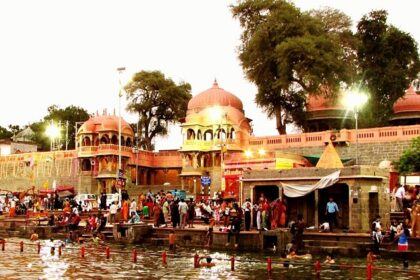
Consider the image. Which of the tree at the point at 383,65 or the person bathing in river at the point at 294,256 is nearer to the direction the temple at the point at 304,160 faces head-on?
the person bathing in river

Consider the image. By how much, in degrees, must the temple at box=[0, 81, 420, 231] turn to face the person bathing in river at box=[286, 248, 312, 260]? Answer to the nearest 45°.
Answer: approximately 45° to its left

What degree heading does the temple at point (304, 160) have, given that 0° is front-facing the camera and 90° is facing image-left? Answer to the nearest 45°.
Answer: approximately 45°

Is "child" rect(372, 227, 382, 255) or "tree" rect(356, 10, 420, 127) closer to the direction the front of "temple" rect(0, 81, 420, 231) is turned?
the child

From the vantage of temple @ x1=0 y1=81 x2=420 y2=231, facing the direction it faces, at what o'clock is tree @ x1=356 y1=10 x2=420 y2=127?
The tree is roughly at 8 o'clock from the temple.

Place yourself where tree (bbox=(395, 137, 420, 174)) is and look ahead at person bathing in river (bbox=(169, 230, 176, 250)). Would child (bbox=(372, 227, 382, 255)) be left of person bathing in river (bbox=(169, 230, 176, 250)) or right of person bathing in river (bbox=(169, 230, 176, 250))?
left

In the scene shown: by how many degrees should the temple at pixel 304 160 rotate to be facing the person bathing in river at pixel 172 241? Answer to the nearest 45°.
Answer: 0° — it already faces them

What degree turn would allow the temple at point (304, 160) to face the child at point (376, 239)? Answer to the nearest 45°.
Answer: approximately 45° to its left

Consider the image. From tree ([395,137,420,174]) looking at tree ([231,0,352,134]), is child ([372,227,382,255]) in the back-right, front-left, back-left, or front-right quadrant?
back-left

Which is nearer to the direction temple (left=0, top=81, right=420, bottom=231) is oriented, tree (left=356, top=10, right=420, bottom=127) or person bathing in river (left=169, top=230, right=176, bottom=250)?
the person bathing in river
